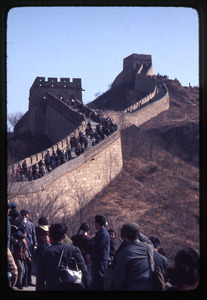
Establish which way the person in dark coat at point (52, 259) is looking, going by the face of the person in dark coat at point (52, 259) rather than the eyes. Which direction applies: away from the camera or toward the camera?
away from the camera

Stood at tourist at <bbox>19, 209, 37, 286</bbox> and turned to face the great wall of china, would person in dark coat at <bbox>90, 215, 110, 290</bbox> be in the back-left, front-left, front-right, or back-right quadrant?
back-right

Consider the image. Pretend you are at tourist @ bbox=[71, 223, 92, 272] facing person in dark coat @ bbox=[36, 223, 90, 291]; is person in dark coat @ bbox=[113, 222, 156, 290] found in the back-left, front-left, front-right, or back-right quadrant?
front-left
